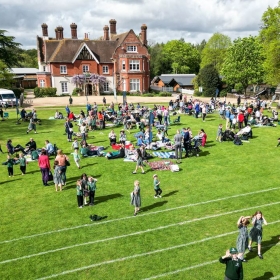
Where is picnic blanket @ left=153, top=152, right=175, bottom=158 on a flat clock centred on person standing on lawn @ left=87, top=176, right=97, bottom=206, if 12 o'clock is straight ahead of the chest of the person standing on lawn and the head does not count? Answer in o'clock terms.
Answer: The picnic blanket is roughly at 7 o'clock from the person standing on lawn.

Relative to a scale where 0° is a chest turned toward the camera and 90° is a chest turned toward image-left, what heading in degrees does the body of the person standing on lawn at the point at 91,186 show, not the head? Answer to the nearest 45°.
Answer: approximately 0°

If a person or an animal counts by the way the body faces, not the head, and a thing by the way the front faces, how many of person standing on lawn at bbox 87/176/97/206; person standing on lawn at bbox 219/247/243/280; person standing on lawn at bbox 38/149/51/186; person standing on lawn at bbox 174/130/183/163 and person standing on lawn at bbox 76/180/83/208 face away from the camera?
2

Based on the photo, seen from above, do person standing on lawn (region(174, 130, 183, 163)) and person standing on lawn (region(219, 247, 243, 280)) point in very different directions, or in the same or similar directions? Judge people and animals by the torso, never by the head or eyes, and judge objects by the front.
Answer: very different directions

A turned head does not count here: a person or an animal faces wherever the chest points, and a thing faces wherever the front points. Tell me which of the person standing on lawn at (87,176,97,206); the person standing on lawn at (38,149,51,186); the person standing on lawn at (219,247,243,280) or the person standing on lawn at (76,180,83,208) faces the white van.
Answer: the person standing on lawn at (38,149,51,186)

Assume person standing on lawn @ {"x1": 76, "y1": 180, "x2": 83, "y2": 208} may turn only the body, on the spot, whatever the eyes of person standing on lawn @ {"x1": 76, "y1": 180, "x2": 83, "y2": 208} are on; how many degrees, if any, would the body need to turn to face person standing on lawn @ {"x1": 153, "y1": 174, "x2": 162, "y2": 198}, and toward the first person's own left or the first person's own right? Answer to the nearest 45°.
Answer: approximately 45° to the first person's own left

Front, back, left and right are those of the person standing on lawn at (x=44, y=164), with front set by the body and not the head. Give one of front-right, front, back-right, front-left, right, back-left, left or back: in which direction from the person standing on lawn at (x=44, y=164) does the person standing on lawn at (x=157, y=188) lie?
back-right

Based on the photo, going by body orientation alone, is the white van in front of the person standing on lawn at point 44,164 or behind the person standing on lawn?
in front

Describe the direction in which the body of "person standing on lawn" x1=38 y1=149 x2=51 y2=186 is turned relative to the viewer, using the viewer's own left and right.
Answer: facing away from the viewer

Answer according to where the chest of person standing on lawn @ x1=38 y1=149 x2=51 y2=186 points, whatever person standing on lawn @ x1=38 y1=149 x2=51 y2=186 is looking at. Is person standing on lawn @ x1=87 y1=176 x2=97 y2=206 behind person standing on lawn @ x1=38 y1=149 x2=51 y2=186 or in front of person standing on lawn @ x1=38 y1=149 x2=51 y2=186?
behind

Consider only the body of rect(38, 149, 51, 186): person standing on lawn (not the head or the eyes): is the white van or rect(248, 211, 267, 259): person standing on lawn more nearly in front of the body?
the white van

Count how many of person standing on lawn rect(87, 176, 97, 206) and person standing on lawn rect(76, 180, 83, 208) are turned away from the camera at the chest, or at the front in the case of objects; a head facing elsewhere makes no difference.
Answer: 0
